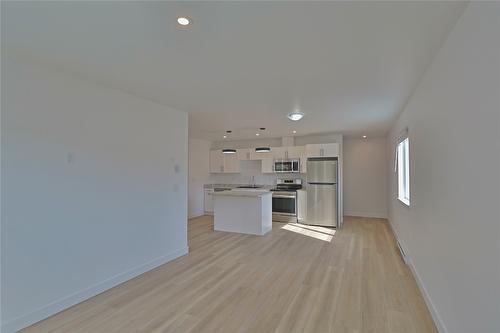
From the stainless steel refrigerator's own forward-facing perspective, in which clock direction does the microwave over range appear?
The microwave over range is roughly at 4 o'clock from the stainless steel refrigerator.

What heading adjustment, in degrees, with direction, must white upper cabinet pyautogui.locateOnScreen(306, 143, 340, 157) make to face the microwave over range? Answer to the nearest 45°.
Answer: approximately 90° to its right

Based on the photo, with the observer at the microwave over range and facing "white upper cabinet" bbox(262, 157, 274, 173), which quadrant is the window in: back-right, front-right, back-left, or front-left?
back-left

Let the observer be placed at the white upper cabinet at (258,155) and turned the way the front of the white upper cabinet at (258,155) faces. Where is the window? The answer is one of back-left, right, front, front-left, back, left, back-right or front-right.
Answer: front-left

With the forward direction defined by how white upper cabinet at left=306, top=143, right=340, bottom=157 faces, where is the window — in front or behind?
in front
